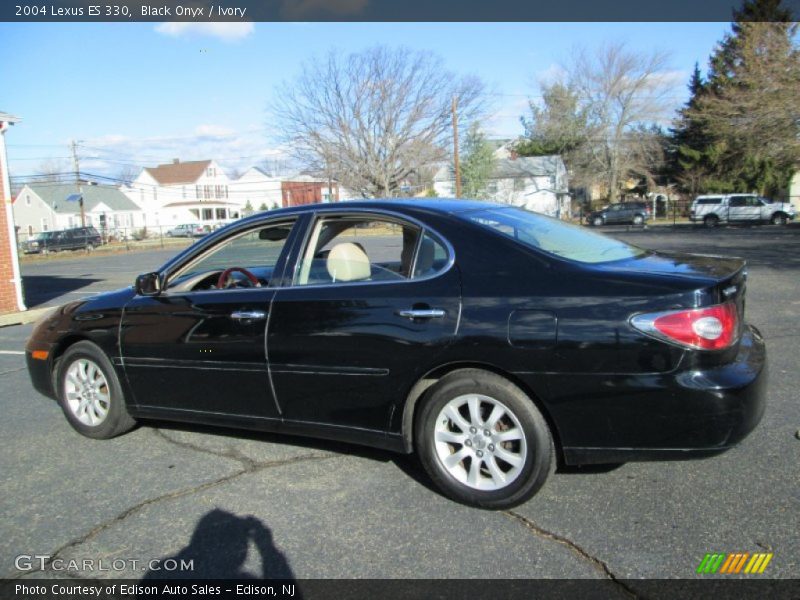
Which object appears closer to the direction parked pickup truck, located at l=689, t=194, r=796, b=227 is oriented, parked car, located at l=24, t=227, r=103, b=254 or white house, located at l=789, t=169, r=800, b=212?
the white house

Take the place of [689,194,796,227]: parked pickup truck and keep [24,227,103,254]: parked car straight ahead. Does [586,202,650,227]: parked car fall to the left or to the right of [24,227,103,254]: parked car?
right

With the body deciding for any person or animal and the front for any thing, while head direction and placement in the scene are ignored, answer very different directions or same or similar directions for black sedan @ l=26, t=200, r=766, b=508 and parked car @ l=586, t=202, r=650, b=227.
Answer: same or similar directions

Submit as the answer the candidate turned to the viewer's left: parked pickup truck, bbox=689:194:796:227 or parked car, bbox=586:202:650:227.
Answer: parked car, bbox=586:202:650:227

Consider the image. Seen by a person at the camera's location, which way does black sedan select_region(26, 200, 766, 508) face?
facing away from the viewer and to the left of the viewer

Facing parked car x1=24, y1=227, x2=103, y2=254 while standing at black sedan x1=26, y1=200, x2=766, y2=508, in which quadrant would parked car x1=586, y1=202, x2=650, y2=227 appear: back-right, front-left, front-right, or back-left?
front-right

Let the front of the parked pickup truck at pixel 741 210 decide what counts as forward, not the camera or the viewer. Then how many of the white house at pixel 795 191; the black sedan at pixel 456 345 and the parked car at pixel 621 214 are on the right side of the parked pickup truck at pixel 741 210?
1

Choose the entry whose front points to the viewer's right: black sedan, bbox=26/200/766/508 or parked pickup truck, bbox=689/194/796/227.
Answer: the parked pickup truck

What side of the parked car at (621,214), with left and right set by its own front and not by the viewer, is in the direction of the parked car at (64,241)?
front

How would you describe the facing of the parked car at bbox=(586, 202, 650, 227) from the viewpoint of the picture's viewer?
facing to the left of the viewer

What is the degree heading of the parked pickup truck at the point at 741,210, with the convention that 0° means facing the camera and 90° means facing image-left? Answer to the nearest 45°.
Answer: approximately 270°

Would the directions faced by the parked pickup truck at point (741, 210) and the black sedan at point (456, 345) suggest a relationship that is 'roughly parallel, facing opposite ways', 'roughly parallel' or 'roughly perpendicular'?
roughly parallel, facing opposite ways

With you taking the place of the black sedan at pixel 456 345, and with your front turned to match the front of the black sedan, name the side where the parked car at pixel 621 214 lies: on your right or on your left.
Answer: on your right

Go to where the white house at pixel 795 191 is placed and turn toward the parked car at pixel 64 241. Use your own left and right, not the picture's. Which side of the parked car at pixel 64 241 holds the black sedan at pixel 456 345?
left
